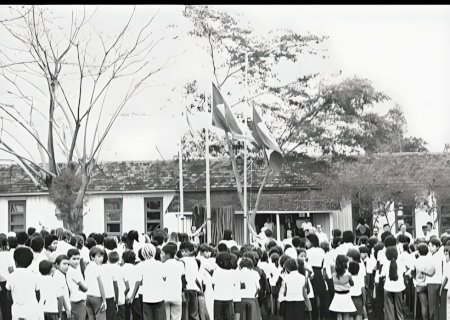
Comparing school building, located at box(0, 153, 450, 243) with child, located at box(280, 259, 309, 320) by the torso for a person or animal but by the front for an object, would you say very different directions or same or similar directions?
very different directions

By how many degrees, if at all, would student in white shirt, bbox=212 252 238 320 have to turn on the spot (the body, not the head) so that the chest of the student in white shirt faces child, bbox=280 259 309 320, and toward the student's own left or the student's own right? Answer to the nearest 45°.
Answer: approximately 90° to the student's own right

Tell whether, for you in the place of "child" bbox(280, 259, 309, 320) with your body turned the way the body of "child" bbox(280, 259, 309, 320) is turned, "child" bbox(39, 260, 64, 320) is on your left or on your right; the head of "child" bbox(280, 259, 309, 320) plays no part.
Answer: on your left

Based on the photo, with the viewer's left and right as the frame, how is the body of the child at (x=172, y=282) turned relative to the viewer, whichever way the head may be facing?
facing away from the viewer and to the left of the viewer

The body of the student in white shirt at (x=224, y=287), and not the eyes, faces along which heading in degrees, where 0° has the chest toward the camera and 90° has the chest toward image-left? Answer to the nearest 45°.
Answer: approximately 180°

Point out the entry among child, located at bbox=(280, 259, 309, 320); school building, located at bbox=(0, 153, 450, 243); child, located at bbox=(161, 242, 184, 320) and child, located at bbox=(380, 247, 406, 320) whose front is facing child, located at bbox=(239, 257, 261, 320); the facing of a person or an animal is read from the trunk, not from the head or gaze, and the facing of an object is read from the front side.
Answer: the school building

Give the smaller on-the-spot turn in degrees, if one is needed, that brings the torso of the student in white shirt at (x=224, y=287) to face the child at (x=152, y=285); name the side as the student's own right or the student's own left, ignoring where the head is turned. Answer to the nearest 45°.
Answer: approximately 90° to the student's own left

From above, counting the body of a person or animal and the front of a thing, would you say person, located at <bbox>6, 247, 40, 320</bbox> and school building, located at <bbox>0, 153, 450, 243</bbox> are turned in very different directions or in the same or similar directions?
very different directions

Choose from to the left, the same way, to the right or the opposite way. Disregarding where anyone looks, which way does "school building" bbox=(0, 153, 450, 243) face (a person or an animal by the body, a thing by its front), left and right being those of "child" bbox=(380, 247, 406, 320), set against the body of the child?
the opposite way

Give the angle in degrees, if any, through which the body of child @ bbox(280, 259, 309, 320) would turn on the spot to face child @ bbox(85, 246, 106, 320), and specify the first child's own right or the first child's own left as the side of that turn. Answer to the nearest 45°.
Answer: approximately 90° to the first child's own left

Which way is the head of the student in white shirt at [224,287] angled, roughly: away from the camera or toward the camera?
away from the camera

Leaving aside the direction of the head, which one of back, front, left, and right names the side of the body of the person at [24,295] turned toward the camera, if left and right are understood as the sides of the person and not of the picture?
back

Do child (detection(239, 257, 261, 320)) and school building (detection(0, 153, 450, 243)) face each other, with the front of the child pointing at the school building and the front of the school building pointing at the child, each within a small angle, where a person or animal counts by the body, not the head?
yes

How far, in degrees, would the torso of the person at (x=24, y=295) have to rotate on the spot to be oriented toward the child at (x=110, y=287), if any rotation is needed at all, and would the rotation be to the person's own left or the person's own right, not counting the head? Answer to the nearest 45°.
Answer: approximately 45° to the person's own right
